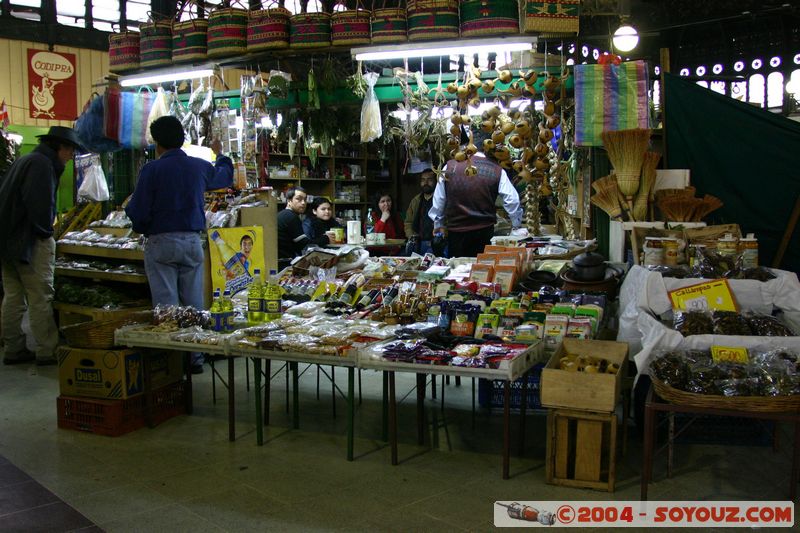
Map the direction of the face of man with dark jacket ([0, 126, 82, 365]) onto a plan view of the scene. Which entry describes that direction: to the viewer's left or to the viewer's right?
to the viewer's right

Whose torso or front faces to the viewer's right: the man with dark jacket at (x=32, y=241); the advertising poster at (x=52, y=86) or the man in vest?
the man with dark jacket

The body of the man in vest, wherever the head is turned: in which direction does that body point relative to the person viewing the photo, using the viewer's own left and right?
facing away from the viewer

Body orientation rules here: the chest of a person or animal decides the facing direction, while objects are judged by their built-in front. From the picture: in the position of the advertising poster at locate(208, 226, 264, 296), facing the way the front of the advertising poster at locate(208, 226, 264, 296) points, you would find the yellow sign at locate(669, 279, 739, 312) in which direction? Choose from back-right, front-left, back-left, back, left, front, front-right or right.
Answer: front-left

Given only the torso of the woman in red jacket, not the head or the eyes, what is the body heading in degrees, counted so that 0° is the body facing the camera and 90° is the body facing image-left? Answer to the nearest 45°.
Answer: approximately 0°

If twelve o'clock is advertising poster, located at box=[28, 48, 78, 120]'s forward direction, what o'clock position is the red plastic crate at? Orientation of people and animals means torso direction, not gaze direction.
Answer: The red plastic crate is roughly at 12 o'clock from the advertising poster.

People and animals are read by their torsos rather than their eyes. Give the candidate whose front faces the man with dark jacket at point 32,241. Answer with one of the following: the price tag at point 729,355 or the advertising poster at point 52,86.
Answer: the advertising poster

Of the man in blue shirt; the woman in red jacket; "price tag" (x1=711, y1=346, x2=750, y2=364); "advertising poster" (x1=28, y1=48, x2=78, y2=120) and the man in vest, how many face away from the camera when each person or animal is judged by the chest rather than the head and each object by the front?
2

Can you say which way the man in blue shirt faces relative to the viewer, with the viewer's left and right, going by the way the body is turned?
facing away from the viewer

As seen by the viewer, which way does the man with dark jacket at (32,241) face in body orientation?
to the viewer's right

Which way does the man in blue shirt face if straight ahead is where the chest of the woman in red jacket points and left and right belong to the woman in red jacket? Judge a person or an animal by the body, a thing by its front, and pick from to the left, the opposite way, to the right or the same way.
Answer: the opposite way

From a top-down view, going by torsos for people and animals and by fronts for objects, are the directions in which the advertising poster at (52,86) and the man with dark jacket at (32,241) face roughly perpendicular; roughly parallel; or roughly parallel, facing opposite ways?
roughly perpendicular

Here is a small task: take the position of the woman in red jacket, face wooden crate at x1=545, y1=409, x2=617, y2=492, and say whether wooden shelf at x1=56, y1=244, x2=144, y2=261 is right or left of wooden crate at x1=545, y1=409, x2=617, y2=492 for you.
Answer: right
